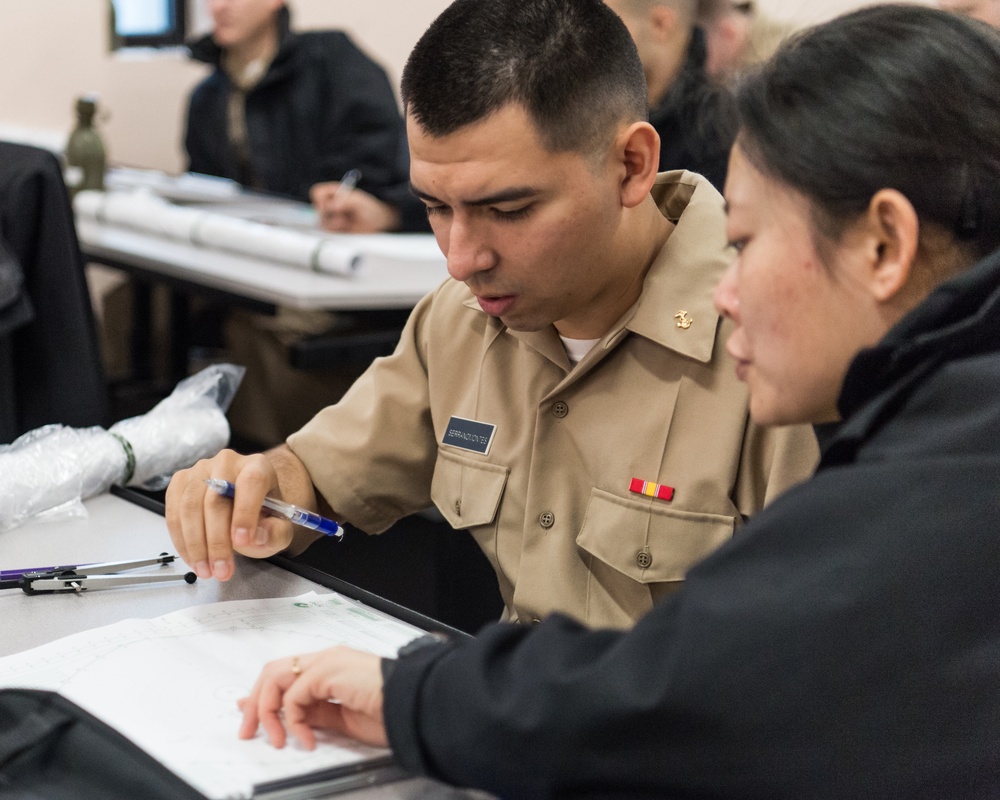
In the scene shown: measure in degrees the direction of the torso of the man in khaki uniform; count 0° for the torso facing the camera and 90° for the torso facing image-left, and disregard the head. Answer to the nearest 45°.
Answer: approximately 45°

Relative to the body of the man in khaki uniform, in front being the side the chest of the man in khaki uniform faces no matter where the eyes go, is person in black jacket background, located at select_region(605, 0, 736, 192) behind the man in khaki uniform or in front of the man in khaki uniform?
behind

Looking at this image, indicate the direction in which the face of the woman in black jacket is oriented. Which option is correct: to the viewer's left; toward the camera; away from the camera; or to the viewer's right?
to the viewer's left

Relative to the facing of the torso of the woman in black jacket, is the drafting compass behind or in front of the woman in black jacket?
in front

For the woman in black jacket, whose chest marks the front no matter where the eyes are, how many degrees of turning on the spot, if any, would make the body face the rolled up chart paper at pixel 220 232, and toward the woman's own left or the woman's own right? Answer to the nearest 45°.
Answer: approximately 45° to the woman's own right

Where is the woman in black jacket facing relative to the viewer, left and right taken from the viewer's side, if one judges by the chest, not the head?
facing to the left of the viewer

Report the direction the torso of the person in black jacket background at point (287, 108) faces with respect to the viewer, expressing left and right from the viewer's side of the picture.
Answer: facing the viewer and to the left of the viewer

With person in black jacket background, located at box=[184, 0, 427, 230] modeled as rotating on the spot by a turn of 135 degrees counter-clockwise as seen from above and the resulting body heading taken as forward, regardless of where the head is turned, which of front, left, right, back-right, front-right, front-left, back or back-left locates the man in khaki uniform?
right

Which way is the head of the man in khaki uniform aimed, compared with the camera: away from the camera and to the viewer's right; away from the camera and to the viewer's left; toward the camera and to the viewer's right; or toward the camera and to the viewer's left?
toward the camera and to the viewer's left

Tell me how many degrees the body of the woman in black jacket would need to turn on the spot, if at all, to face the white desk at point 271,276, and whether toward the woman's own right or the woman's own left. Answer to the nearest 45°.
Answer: approximately 45° to the woman's own right

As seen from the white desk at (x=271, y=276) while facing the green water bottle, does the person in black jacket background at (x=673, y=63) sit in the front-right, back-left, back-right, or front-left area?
back-right

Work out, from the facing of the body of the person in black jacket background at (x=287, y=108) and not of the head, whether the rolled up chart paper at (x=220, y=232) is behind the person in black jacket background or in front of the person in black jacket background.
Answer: in front

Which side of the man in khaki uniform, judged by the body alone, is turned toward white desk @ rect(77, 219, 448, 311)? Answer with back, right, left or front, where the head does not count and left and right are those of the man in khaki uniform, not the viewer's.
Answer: right
